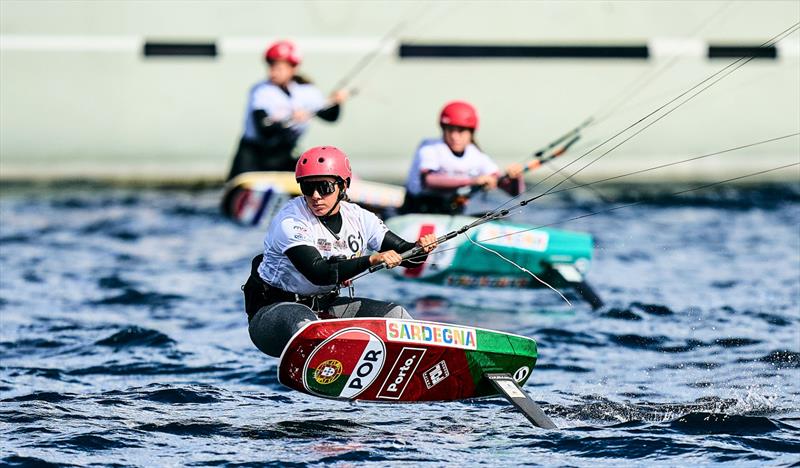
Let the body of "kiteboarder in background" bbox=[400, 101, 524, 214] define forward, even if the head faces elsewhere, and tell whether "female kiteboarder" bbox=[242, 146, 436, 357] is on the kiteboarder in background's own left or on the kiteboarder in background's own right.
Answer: on the kiteboarder in background's own right

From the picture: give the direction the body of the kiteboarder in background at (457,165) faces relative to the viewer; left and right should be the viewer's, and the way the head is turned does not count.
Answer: facing the viewer and to the right of the viewer

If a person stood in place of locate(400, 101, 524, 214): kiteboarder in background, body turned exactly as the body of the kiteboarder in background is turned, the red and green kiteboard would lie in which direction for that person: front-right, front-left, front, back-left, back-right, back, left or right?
front-right

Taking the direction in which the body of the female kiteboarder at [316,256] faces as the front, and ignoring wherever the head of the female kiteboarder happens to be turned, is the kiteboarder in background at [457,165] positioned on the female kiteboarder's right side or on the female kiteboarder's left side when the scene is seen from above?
on the female kiteboarder's left side

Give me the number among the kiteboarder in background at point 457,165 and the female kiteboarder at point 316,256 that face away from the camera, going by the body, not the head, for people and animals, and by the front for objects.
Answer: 0
